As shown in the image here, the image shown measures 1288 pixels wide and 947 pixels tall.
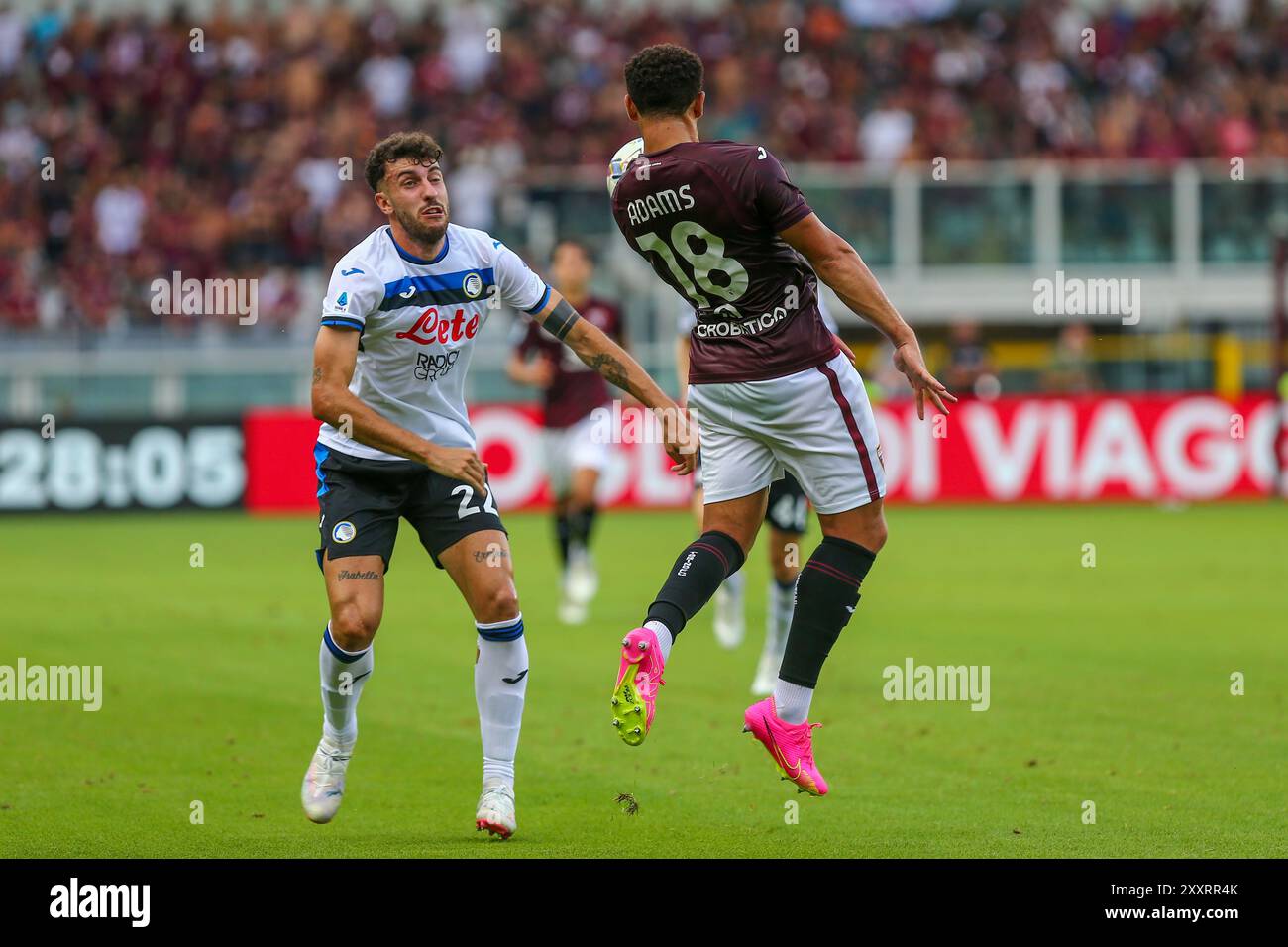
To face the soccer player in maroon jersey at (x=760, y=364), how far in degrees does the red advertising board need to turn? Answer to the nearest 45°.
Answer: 0° — it already faces them

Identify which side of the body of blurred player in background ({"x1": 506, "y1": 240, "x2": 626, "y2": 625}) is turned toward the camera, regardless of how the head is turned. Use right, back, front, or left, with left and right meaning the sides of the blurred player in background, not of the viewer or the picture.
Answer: front

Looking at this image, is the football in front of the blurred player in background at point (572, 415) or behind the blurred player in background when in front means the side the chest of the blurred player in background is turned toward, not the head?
in front

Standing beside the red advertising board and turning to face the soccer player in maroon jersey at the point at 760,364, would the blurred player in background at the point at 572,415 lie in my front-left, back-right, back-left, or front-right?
front-right

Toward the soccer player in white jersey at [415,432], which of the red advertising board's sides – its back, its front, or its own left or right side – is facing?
front

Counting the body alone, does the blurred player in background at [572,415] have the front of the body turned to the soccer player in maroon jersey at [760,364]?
yes

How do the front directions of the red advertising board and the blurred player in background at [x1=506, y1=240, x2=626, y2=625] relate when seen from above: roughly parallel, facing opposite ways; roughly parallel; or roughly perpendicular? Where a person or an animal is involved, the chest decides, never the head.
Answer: roughly parallel

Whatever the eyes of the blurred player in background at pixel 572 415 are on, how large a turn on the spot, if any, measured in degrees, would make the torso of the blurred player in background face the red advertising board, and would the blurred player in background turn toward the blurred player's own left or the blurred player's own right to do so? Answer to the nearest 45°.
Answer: approximately 135° to the blurred player's own left

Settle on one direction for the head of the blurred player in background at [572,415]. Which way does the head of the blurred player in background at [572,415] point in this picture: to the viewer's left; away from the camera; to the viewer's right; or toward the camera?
toward the camera

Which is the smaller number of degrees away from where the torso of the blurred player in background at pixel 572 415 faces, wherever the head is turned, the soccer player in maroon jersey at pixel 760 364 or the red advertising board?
the soccer player in maroon jersey

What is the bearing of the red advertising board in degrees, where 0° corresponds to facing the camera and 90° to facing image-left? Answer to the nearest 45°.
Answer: approximately 0°

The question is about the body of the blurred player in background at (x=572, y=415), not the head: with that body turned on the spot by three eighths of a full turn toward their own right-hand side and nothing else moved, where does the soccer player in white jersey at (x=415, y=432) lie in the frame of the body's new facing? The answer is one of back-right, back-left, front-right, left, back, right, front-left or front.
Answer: back-left

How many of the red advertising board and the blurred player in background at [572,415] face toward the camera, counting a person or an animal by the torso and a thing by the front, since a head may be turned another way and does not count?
2
